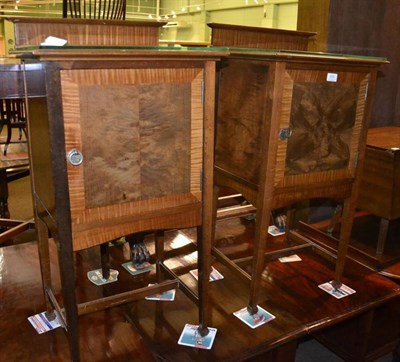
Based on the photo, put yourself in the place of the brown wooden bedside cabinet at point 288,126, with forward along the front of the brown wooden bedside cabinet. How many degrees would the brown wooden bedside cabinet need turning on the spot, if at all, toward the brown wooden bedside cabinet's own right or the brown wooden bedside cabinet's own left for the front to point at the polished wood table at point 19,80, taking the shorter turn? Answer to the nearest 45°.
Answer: approximately 135° to the brown wooden bedside cabinet's own right

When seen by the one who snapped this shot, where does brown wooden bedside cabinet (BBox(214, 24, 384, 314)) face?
facing the viewer and to the right of the viewer

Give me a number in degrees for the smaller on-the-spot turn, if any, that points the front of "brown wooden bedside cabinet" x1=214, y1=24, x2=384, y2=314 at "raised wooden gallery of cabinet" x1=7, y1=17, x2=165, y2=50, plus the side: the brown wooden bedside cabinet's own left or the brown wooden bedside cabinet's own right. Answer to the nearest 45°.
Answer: approximately 135° to the brown wooden bedside cabinet's own right
